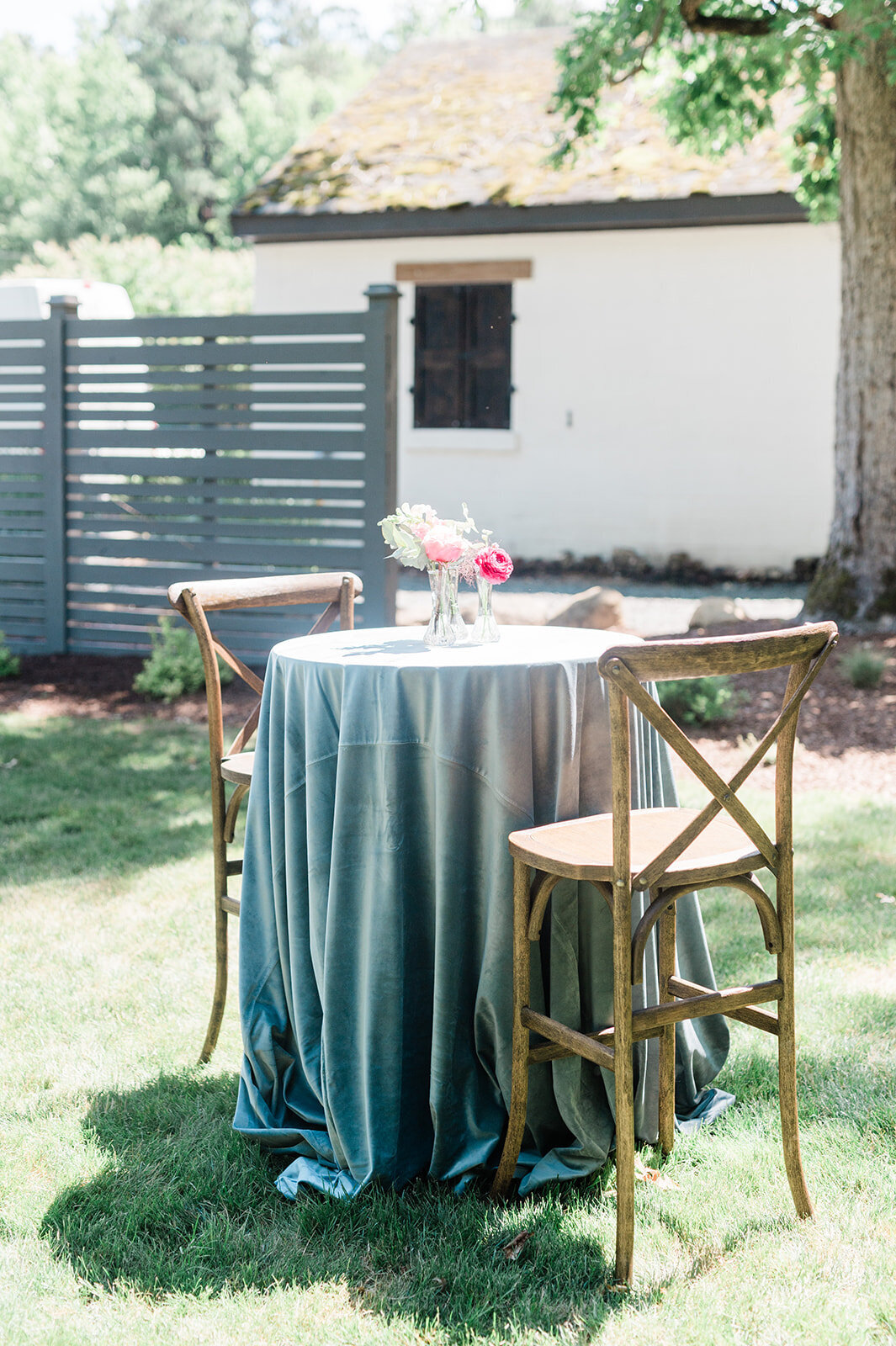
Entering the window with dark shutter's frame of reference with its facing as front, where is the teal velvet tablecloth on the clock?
The teal velvet tablecloth is roughly at 12 o'clock from the window with dark shutter.

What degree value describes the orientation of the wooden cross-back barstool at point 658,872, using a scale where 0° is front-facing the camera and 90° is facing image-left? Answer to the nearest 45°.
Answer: approximately 135°

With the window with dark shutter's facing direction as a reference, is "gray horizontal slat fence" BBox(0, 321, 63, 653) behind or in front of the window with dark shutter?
in front

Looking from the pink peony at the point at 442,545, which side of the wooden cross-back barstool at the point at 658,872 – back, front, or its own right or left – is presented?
front

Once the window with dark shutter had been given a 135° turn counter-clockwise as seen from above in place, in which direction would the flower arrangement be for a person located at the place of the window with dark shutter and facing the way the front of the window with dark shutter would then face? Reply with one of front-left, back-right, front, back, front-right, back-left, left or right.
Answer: back-right

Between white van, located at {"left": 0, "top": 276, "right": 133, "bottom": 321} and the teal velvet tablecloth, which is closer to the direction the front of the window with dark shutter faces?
the teal velvet tablecloth

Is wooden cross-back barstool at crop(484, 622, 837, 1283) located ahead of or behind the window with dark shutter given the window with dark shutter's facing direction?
ahead

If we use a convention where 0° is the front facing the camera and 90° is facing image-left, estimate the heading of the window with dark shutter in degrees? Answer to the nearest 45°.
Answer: approximately 0°

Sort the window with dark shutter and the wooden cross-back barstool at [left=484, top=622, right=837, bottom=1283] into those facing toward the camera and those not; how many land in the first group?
1

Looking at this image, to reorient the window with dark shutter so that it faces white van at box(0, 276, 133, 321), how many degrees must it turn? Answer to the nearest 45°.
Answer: approximately 45° to its right
